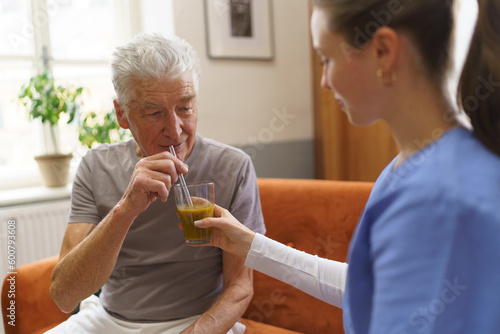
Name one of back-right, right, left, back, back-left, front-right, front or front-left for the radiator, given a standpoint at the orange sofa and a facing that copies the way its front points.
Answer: back-right

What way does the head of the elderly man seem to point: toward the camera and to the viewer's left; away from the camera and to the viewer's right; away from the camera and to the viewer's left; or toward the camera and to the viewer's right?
toward the camera and to the viewer's right

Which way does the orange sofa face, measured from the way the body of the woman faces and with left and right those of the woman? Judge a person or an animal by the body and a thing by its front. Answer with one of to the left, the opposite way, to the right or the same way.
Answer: to the left

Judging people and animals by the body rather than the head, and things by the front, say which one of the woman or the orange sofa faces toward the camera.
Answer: the orange sofa

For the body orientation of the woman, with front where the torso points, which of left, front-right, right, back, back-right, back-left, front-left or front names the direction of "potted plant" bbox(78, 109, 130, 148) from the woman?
front-right

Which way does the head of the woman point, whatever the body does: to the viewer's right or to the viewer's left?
to the viewer's left

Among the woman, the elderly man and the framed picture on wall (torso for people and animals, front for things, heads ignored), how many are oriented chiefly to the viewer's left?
1

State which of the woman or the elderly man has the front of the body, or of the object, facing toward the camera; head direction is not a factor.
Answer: the elderly man

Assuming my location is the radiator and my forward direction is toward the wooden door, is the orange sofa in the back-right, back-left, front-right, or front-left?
front-right

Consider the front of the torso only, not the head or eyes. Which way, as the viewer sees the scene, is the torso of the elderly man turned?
toward the camera

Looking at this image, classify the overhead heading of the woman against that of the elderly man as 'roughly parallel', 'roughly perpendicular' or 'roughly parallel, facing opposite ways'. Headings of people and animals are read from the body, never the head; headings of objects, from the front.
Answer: roughly perpendicular

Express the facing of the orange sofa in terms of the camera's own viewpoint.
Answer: facing the viewer

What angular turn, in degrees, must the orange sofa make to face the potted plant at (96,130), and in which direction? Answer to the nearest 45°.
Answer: approximately 135° to its right

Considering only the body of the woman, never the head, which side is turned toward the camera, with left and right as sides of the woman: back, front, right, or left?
left

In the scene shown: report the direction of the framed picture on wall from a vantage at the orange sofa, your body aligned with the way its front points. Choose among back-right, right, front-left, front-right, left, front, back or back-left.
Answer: back
